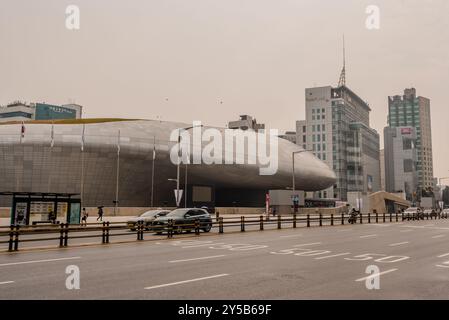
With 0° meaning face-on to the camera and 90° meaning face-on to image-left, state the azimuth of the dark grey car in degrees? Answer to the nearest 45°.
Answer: approximately 45°
